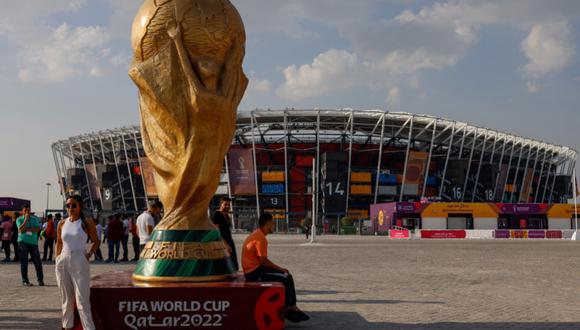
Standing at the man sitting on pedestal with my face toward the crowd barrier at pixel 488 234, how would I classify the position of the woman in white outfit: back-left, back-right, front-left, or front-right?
back-left

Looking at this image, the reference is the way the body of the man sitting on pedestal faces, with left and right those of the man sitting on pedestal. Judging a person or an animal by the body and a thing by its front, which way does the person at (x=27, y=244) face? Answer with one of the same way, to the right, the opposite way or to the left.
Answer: to the right

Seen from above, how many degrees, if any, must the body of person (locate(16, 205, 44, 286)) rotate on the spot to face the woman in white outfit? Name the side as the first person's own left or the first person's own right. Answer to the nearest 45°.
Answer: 0° — they already face them

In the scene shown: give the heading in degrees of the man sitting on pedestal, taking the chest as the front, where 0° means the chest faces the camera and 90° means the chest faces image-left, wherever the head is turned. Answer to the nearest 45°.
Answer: approximately 270°

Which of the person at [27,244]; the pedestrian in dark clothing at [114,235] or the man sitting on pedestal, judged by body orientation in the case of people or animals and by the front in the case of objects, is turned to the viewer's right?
the man sitting on pedestal

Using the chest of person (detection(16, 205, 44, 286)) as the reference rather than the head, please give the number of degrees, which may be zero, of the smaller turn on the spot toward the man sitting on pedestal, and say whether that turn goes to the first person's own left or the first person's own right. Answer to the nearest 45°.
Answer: approximately 45° to the first person's own left
